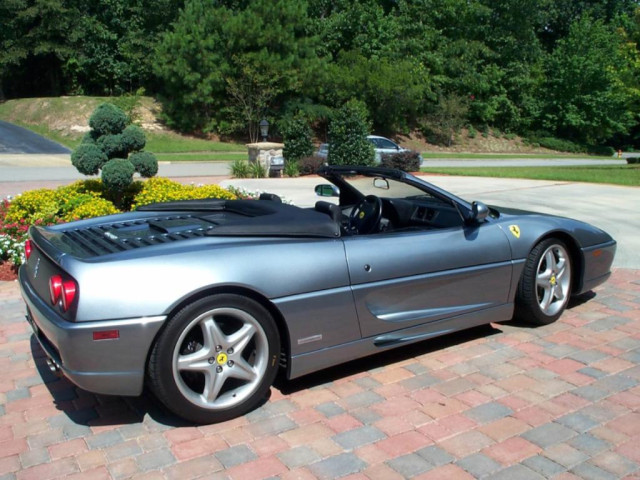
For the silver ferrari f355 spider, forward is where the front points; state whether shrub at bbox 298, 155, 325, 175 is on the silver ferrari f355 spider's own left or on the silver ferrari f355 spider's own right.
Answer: on the silver ferrari f355 spider's own left

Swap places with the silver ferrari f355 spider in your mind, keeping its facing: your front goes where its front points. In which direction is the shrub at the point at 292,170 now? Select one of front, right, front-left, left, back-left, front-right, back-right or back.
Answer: front-left

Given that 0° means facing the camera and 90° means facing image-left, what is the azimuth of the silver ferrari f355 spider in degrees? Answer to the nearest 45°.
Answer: approximately 225°

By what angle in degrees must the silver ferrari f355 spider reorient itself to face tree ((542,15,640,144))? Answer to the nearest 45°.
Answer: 0° — it already faces it

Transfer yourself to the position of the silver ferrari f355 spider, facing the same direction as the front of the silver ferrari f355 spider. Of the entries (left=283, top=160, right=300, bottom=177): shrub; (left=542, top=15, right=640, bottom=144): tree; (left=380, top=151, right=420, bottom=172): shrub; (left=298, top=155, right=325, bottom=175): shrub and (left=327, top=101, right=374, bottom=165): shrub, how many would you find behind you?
0

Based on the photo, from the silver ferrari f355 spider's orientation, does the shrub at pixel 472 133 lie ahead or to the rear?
ahead

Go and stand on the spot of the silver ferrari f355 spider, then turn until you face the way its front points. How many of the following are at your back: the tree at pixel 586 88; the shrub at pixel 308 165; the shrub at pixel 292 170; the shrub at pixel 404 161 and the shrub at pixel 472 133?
0

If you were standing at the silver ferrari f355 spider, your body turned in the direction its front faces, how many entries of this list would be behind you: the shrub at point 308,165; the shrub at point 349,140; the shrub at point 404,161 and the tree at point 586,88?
0

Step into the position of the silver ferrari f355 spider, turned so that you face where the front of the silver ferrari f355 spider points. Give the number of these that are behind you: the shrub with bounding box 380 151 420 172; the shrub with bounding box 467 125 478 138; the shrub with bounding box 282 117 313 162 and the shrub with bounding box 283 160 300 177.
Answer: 0

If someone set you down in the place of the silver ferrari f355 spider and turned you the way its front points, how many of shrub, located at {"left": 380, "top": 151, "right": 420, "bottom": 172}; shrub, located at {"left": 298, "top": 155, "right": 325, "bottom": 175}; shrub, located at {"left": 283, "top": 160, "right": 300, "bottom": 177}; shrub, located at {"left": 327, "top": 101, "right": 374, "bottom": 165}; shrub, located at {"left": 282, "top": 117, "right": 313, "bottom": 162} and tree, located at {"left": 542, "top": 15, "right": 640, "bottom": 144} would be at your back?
0

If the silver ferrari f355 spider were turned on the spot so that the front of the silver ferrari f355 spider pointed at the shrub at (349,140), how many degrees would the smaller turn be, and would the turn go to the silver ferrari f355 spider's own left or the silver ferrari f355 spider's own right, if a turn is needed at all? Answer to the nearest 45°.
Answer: approximately 45° to the silver ferrari f355 spider's own left

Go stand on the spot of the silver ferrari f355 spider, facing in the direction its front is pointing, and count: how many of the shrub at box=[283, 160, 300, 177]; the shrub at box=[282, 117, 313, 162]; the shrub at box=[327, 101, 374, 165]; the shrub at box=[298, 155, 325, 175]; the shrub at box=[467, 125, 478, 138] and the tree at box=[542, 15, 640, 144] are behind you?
0

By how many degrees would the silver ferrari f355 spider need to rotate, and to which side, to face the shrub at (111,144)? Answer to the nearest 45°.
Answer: approximately 90° to its left
